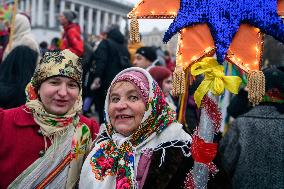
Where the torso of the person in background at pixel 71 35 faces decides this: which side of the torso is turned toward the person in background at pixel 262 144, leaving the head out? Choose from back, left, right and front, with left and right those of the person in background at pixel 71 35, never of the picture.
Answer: left

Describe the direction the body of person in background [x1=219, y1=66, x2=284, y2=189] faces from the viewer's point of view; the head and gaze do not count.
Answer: away from the camera

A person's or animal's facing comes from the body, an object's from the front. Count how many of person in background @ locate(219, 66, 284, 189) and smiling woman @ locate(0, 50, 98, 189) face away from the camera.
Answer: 1

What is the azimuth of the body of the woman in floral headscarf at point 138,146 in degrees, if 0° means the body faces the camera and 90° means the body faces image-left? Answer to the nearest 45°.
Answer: approximately 45°

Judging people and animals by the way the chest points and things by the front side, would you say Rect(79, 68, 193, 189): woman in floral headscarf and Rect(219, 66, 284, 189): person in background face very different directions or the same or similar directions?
very different directions

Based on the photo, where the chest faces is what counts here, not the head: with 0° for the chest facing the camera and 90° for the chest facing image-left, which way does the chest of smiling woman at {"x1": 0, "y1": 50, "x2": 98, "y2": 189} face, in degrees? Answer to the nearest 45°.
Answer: approximately 0°

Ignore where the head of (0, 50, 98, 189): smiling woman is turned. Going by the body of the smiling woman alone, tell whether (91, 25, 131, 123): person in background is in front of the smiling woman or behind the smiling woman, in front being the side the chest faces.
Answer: behind

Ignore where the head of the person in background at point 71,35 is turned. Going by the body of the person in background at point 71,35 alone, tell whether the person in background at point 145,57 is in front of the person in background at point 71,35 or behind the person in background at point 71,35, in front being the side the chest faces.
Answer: behind

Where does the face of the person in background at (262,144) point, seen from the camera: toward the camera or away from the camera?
away from the camera

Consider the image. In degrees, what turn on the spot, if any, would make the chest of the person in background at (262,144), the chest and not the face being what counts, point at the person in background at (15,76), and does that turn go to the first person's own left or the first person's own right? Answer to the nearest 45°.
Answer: approximately 90° to the first person's own left
